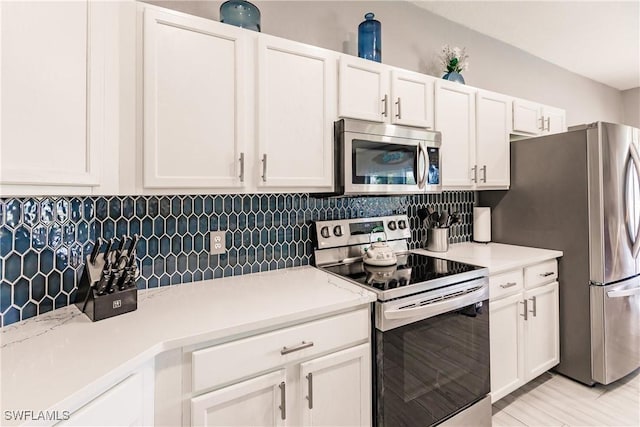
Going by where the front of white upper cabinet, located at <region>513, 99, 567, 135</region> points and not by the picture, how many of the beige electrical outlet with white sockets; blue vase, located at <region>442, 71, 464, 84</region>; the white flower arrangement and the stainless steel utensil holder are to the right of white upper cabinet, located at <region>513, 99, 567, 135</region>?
4

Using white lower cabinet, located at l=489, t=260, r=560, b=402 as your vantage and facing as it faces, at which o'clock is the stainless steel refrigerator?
The stainless steel refrigerator is roughly at 9 o'clock from the white lower cabinet.

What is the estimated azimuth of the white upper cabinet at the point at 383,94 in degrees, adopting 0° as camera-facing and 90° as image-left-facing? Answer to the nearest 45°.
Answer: approximately 315°

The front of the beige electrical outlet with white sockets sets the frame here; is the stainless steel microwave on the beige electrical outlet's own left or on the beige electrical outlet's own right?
on the beige electrical outlet's own left

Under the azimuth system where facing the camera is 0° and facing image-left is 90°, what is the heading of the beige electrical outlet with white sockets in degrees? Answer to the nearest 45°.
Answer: approximately 0°

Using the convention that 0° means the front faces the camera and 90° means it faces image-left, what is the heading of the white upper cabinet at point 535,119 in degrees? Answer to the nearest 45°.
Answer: approximately 315°

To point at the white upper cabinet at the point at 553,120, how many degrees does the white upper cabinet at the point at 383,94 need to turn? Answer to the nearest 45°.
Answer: approximately 90° to its left

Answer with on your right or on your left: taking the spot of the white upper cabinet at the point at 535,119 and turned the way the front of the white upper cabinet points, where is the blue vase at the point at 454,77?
on your right
